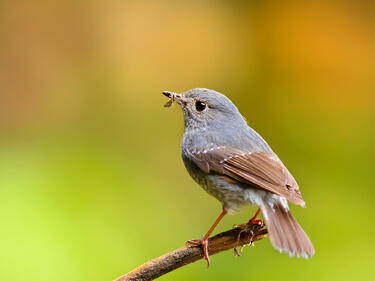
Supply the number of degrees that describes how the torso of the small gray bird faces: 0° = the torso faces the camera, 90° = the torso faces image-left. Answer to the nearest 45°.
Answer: approximately 90°
